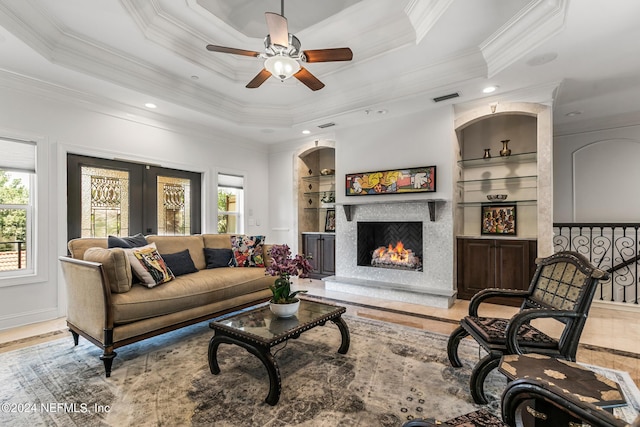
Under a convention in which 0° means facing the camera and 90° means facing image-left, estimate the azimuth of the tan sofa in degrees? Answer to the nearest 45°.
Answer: approximately 315°

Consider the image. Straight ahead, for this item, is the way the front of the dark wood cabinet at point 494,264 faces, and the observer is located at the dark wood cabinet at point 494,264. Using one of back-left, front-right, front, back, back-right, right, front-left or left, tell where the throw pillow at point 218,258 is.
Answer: front-right

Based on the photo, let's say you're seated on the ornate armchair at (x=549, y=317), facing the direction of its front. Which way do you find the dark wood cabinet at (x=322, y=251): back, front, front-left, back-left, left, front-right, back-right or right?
right

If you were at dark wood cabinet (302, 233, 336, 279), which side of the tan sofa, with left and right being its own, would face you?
left

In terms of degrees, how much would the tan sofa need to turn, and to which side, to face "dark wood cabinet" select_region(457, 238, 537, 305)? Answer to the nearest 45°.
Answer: approximately 45° to its left

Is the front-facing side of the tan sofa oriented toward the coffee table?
yes

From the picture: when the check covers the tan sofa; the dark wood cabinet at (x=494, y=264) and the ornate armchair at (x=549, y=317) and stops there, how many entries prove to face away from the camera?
0

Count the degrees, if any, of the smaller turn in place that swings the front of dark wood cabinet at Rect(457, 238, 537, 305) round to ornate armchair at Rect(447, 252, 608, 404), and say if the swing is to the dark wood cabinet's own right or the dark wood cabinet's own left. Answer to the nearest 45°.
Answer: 0° — it already faces it

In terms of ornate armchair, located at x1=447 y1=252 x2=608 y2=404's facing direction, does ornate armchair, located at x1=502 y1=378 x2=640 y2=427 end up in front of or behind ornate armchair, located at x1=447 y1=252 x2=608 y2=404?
in front

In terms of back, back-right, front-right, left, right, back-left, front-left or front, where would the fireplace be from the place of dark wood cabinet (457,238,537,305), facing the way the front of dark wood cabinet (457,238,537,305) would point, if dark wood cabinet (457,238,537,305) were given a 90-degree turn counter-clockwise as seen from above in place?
back

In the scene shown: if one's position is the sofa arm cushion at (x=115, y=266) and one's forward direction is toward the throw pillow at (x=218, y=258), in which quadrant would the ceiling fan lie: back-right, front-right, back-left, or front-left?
front-right

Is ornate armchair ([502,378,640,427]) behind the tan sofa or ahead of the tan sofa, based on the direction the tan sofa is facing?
ahead

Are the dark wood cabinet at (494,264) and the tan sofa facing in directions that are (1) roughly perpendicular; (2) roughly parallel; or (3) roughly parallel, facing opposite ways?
roughly perpendicular

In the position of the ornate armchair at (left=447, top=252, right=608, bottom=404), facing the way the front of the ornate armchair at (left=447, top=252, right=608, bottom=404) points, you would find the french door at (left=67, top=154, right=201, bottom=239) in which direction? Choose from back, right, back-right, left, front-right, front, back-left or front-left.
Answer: front-right

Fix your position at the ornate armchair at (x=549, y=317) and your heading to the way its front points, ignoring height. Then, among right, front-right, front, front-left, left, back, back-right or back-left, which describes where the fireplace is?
right

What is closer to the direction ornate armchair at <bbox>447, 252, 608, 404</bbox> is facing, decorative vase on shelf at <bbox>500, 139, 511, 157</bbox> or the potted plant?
the potted plant

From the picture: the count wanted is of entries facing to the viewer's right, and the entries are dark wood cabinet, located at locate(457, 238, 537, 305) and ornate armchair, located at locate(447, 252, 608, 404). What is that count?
0

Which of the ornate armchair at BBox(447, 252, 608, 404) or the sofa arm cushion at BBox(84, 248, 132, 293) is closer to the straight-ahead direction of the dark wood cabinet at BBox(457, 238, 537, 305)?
the ornate armchair

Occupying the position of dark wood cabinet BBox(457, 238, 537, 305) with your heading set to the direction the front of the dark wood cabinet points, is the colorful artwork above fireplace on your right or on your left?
on your right

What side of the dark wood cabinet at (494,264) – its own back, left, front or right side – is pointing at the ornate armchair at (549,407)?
front

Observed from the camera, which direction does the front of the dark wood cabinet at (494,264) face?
facing the viewer

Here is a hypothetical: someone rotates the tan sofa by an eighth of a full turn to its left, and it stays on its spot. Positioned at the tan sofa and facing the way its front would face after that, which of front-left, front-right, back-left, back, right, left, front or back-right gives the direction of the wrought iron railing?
front
